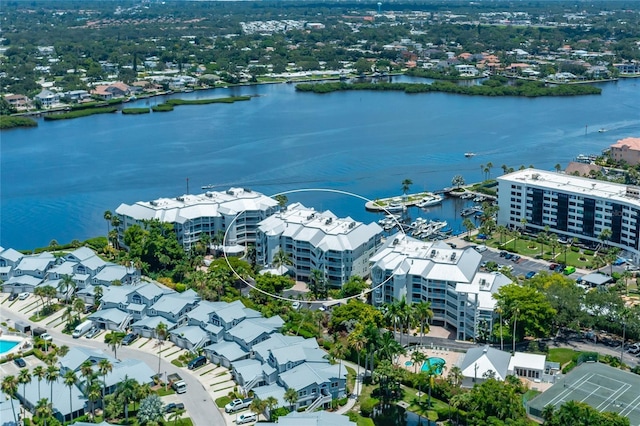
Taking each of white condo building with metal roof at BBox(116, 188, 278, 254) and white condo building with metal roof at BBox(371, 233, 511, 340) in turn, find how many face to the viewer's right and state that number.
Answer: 0

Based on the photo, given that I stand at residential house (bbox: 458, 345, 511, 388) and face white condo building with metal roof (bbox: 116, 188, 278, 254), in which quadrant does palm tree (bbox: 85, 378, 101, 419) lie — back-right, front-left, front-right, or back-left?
front-left

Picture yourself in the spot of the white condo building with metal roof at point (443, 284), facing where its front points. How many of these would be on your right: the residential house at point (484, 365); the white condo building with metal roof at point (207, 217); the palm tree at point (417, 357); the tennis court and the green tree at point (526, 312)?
1

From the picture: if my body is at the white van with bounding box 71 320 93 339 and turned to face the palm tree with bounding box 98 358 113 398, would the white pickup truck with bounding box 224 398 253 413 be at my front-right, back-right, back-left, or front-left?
front-left

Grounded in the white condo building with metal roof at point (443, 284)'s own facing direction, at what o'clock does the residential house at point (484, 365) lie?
The residential house is roughly at 10 o'clock from the white condo building with metal roof.

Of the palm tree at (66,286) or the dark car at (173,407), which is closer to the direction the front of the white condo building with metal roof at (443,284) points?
the dark car

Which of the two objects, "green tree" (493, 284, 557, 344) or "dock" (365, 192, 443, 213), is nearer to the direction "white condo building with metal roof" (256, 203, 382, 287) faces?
the green tree

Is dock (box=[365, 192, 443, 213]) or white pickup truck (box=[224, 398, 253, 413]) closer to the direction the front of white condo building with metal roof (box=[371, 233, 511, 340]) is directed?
the white pickup truck

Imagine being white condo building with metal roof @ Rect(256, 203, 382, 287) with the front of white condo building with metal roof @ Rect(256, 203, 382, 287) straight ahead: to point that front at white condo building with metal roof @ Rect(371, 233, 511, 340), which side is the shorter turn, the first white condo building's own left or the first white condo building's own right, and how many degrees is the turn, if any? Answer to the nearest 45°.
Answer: approximately 90° to the first white condo building's own left

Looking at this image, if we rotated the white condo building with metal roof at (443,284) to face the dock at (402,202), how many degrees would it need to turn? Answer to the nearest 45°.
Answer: approximately 135° to its right

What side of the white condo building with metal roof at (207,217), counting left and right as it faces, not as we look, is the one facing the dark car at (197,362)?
front

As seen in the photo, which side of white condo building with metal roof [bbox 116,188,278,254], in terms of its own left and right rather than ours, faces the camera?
front

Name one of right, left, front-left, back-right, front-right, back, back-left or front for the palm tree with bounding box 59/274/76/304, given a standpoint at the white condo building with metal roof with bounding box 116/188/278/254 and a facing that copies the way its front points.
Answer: front-right

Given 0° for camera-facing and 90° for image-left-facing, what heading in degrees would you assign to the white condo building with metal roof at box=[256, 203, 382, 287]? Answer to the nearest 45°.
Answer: approximately 45°

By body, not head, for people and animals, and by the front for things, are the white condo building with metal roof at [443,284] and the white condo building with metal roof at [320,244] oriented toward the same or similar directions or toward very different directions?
same or similar directions

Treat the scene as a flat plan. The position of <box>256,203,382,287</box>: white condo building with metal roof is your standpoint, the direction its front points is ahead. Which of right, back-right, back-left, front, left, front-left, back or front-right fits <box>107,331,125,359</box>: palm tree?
front

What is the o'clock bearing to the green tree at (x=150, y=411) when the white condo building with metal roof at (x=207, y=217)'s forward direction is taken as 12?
The green tree is roughly at 12 o'clock from the white condo building with metal roof.
